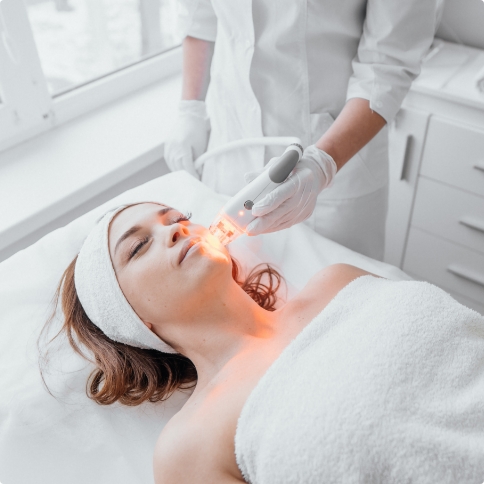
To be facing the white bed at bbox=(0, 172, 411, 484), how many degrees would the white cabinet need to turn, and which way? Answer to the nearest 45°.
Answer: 0° — it already faces it

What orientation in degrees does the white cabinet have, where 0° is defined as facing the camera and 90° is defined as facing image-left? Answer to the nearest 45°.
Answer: approximately 45°

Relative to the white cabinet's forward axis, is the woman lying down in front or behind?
in front
